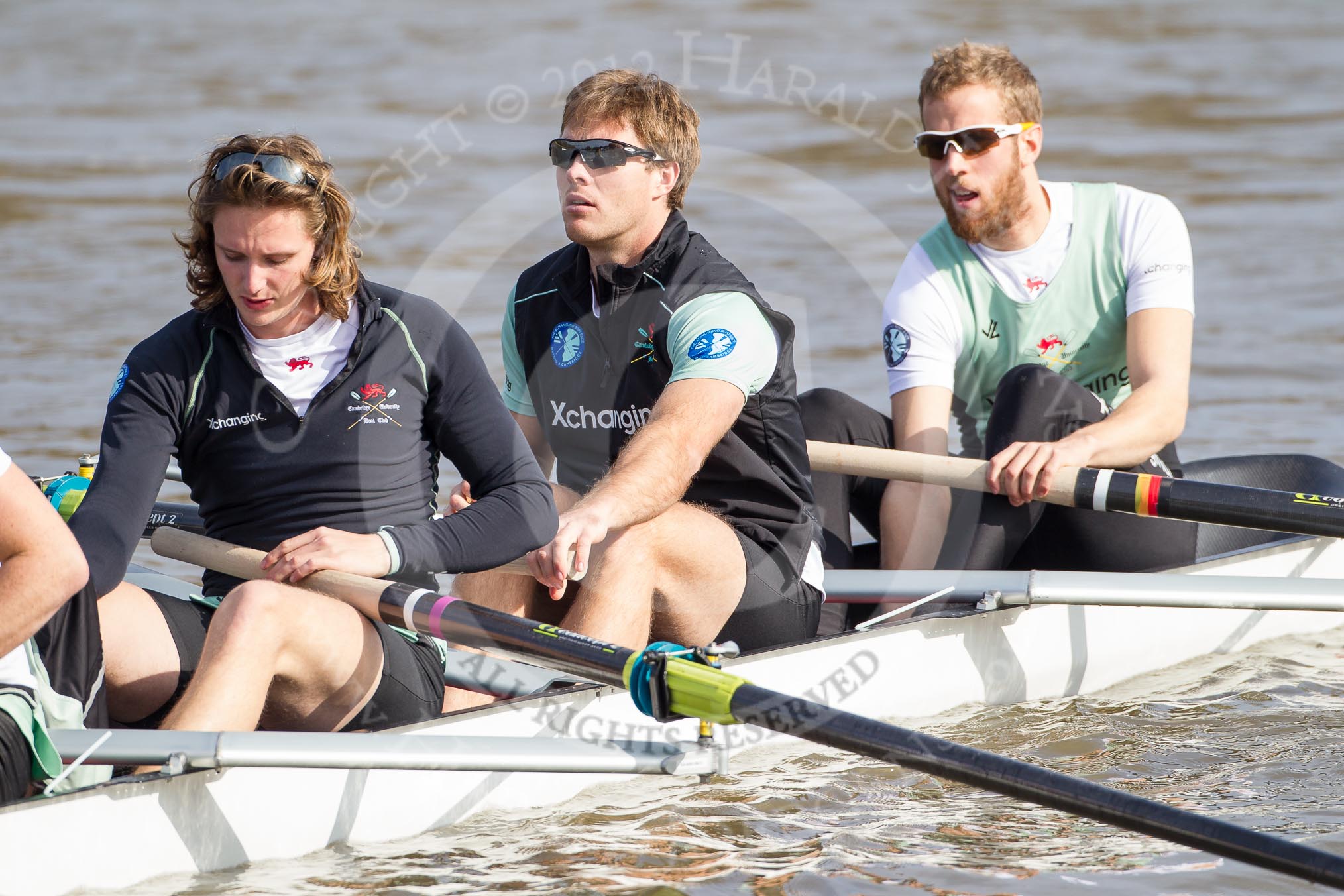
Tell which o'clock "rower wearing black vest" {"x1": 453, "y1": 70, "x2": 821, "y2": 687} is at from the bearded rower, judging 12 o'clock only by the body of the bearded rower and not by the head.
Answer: The rower wearing black vest is roughly at 12 o'clock from the bearded rower.

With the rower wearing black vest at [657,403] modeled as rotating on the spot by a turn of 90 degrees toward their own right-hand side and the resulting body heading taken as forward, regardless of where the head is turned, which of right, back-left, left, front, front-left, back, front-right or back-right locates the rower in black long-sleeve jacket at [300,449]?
left

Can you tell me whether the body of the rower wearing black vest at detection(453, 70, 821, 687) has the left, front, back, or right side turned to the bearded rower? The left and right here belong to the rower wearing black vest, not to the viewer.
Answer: back

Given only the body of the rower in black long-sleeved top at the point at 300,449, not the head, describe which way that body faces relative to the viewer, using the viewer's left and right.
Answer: facing the viewer and to the left of the viewer

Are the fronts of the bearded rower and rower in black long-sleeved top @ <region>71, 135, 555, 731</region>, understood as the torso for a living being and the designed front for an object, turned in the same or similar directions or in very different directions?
same or similar directions

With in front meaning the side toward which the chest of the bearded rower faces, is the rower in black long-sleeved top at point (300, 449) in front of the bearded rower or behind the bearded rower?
in front

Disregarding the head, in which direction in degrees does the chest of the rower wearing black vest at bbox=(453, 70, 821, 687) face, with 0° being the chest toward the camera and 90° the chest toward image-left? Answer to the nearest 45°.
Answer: approximately 45°
